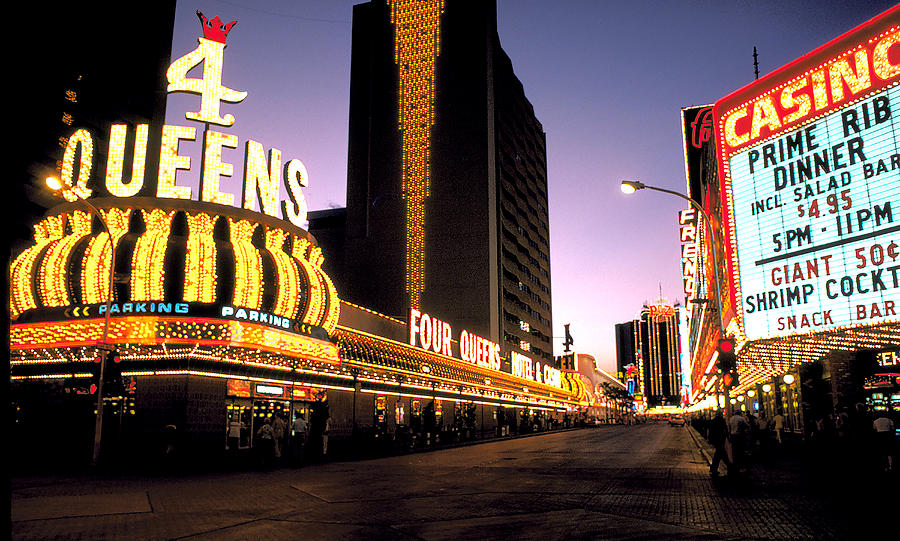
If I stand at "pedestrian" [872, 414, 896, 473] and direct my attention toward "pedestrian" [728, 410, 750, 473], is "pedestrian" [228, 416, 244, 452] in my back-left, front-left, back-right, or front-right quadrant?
front-right

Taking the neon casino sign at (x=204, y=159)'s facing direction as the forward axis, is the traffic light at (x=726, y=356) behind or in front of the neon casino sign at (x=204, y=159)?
in front

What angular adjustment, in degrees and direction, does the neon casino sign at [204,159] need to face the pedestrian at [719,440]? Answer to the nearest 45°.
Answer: approximately 45° to its left

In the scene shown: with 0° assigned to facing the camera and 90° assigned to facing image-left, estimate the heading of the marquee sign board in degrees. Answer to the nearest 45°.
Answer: approximately 45°

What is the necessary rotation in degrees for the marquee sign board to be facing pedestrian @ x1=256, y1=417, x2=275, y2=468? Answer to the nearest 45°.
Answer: approximately 45° to its right

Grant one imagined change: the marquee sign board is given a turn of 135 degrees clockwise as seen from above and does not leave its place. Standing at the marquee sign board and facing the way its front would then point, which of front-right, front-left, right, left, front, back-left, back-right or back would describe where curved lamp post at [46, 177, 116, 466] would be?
left

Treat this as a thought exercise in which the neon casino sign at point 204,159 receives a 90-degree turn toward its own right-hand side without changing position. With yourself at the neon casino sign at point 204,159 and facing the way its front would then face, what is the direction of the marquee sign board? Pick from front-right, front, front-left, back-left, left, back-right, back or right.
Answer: back-left

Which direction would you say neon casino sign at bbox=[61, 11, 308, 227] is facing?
toward the camera

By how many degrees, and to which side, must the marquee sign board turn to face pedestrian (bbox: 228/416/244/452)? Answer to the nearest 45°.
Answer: approximately 45° to its right
